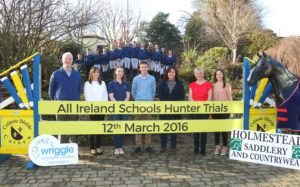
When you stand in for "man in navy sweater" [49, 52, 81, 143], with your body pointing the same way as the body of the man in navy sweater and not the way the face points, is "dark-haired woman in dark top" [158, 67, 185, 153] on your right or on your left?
on your left

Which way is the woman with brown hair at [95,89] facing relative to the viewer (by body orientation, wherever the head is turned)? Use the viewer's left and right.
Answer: facing the viewer

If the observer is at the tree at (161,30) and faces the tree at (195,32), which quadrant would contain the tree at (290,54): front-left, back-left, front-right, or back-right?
front-right

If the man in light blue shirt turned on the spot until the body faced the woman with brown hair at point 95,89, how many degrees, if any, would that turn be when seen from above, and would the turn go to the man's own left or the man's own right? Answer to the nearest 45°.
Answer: approximately 90° to the man's own right

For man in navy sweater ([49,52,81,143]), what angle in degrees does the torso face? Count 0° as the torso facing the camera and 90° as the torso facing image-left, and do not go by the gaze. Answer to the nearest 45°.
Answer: approximately 0°

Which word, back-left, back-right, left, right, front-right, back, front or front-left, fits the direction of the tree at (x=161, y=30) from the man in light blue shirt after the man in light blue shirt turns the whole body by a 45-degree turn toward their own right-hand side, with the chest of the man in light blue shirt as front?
back-right

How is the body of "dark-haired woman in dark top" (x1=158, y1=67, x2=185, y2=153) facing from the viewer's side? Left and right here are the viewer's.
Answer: facing the viewer

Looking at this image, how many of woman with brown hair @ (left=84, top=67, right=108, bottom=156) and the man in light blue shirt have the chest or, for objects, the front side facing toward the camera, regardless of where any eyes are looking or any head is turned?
2

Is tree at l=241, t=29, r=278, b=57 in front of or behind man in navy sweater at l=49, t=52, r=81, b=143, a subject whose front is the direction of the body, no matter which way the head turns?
behind

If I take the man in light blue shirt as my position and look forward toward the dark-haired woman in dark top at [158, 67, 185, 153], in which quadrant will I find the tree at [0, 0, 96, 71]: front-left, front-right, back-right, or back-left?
back-left

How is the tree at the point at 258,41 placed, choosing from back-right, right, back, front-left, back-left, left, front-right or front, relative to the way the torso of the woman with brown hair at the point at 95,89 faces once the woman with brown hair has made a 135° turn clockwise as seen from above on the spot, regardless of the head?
right

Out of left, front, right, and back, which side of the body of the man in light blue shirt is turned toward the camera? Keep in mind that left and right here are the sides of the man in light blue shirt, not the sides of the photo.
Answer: front

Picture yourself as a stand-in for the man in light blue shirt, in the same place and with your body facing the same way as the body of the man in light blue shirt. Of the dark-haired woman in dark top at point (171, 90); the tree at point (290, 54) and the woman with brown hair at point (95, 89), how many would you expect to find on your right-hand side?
1
